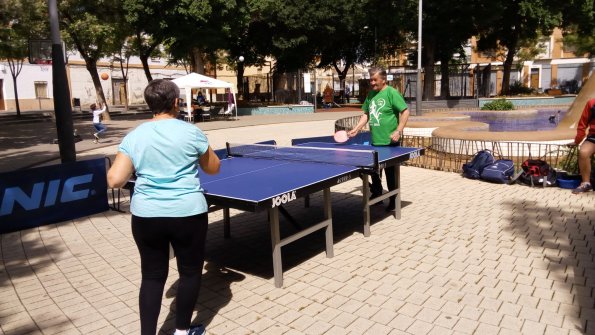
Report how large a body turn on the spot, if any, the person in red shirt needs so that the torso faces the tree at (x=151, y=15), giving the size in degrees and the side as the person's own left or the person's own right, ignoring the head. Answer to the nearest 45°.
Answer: approximately 90° to the person's own right

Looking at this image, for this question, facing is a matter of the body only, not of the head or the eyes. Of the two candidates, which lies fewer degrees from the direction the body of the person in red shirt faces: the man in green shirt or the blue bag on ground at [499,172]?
the man in green shirt

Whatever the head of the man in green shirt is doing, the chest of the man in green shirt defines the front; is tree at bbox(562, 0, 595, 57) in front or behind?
behind

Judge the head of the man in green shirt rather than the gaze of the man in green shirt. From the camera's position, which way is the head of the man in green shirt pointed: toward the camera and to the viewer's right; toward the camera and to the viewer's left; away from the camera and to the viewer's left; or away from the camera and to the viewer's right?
toward the camera and to the viewer's left

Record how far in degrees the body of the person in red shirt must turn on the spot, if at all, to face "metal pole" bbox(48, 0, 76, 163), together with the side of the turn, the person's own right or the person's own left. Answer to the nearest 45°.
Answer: approximately 45° to the person's own right

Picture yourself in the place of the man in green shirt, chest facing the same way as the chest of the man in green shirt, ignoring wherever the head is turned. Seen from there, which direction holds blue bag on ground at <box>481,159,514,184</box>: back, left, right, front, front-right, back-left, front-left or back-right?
back

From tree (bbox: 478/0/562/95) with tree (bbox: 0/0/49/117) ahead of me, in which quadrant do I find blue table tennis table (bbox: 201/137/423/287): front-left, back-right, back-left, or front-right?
front-left

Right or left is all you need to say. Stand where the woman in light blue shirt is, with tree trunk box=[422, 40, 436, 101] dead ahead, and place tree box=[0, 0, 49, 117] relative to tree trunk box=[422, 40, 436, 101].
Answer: left

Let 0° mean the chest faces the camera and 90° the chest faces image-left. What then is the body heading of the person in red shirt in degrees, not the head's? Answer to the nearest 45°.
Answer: approximately 45°

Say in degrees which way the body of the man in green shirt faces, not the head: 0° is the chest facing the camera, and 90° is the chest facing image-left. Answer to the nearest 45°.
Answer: approximately 45°

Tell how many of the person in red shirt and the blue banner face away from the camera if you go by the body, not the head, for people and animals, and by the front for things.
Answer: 0

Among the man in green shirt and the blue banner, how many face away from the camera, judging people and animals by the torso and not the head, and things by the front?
0

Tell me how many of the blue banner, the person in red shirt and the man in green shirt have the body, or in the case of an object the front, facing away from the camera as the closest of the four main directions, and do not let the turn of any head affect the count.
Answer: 0
